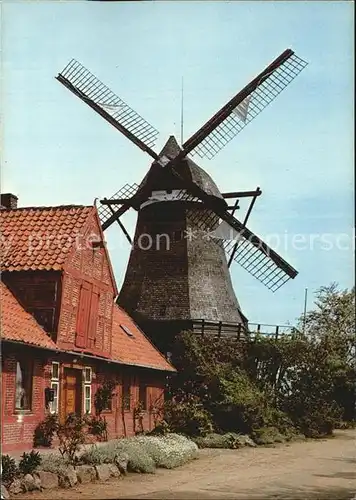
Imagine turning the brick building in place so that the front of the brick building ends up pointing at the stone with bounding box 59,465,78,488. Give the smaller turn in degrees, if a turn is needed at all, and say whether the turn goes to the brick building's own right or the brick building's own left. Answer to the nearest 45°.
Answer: approximately 45° to the brick building's own right

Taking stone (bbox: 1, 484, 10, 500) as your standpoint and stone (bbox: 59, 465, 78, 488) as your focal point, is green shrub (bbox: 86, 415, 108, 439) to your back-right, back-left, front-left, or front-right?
front-left

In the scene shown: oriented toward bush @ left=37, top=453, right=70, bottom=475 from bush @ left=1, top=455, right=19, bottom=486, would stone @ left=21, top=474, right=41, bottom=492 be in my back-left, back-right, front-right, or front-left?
front-right

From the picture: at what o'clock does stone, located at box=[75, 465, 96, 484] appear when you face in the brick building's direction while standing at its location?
The stone is roughly at 1 o'clock from the brick building.

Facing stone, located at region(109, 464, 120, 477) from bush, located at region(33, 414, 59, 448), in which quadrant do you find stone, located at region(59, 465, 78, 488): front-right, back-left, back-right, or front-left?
front-right

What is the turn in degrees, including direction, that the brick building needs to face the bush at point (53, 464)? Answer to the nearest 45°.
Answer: approximately 45° to its right

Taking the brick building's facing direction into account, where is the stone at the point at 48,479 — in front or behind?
in front

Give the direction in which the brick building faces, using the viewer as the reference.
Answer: facing the viewer and to the right of the viewer

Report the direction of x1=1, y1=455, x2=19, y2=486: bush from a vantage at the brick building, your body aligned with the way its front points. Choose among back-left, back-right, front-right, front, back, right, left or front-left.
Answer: front-right

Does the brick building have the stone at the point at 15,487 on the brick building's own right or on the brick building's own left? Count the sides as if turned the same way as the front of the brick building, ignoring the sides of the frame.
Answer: on the brick building's own right

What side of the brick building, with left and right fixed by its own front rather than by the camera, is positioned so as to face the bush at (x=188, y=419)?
left
